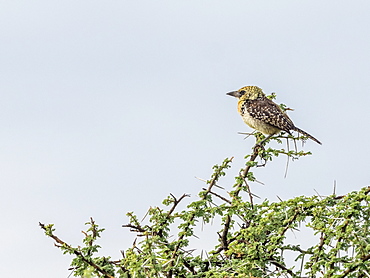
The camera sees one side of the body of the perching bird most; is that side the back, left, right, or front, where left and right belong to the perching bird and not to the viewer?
left
